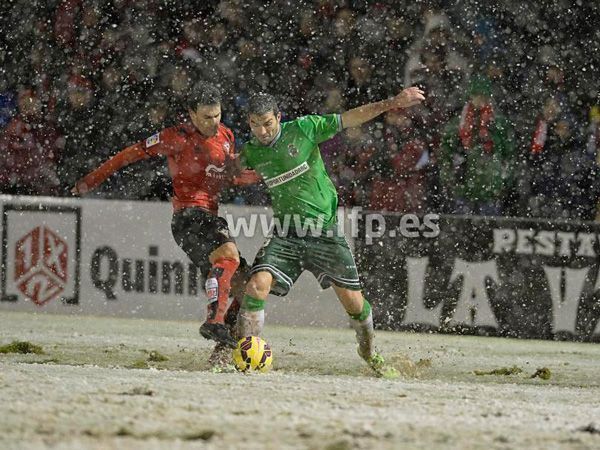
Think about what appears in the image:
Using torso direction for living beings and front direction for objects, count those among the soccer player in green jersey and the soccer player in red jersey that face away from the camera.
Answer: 0

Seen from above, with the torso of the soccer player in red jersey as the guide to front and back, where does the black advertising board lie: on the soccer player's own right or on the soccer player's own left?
on the soccer player's own left

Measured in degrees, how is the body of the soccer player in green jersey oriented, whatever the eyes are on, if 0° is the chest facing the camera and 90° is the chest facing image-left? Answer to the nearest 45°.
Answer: approximately 45°

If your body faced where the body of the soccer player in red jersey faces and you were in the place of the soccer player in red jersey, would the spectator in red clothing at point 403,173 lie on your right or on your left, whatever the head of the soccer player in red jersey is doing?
on your left

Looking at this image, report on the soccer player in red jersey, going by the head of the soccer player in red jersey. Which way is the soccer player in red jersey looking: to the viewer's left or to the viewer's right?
to the viewer's right

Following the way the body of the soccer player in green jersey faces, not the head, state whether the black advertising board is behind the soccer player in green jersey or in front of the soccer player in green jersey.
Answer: behind

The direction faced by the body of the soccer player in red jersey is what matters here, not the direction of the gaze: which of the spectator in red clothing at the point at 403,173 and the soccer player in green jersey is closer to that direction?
the soccer player in green jersey

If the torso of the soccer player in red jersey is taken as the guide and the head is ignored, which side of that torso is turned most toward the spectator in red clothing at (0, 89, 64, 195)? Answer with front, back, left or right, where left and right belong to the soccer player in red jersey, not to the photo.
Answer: back
